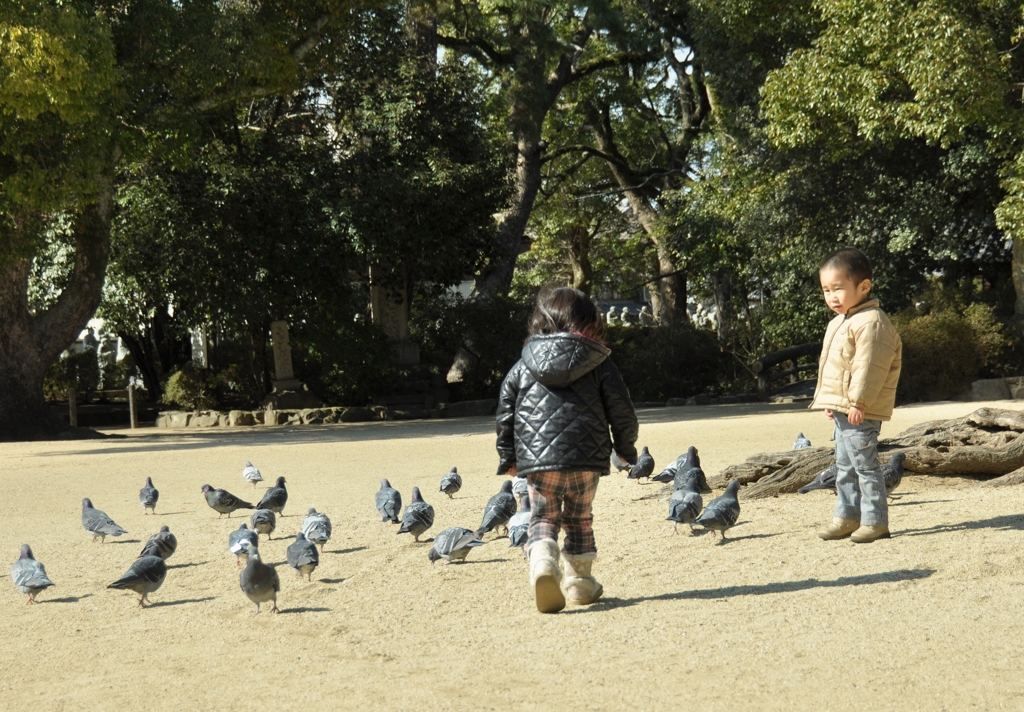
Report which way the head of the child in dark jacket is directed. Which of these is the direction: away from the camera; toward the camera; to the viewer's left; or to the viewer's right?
away from the camera

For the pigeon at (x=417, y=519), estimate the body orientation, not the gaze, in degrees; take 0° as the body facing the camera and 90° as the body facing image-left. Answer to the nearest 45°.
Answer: approximately 225°

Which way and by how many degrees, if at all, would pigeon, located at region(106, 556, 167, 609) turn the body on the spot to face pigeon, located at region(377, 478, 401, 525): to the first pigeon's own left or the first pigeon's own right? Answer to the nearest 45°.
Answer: approximately 45° to the first pigeon's own left

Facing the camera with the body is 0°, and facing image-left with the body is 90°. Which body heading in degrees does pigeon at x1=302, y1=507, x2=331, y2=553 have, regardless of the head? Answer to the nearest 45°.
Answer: approximately 135°

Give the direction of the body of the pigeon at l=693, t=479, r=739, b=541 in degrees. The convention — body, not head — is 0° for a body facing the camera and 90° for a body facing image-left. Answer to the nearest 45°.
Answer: approximately 270°

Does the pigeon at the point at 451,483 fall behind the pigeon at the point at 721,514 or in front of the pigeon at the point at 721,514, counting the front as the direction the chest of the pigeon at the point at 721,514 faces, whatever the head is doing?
behind

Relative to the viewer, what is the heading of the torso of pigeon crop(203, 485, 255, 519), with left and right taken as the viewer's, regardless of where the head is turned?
facing to the left of the viewer

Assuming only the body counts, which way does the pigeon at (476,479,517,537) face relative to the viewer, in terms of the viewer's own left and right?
facing away from the viewer and to the right of the viewer

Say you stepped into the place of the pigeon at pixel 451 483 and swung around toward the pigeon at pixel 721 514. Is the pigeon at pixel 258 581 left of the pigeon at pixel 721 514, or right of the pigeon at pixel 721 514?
right
